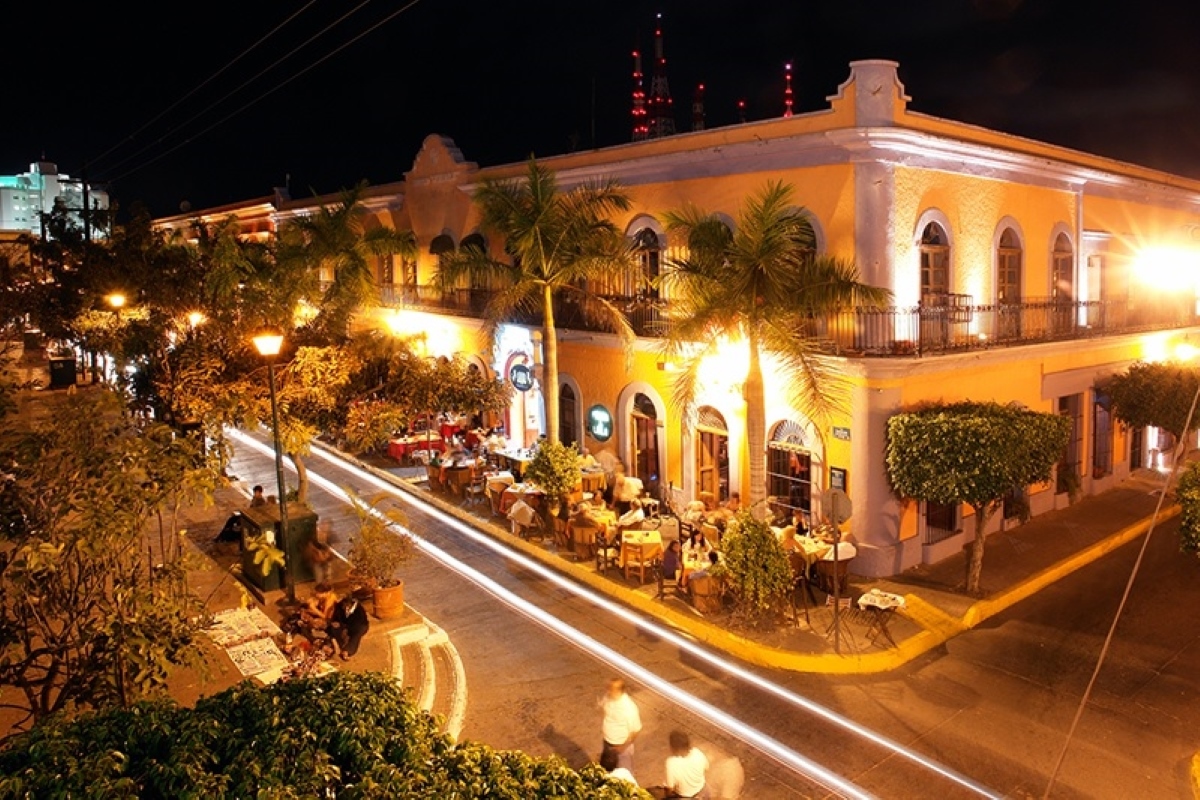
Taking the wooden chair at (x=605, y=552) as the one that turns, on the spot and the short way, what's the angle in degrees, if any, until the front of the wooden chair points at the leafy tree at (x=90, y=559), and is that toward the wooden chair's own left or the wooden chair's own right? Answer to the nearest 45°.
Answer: approximately 135° to the wooden chair's own right

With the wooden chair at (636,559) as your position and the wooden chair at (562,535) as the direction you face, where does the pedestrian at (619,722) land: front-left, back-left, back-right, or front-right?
back-left

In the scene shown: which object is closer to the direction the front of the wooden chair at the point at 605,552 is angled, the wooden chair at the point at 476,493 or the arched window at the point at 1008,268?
the arched window

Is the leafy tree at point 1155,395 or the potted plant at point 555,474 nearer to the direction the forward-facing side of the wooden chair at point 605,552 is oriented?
the leafy tree

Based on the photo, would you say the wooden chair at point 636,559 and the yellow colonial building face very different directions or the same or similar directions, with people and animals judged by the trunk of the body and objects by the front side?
very different directions

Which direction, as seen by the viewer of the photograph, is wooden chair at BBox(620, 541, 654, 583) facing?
facing away from the viewer and to the right of the viewer

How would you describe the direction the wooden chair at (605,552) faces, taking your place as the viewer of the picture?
facing away from the viewer and to the right of the viewer
